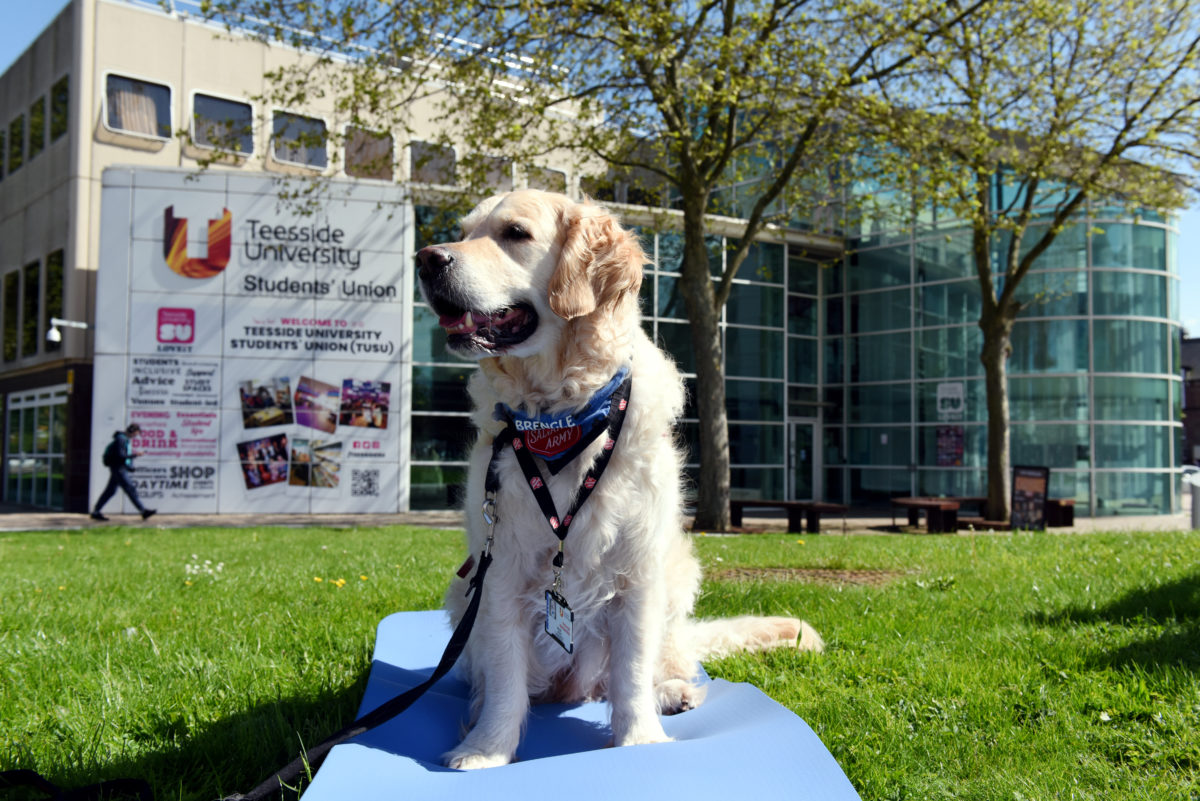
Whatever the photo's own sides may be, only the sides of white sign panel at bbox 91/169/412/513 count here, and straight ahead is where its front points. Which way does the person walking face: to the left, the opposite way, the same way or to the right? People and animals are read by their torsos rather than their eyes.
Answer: to the left

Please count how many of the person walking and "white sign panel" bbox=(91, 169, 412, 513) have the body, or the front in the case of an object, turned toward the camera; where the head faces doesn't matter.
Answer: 1

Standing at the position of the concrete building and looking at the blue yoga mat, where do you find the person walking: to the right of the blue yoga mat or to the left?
right

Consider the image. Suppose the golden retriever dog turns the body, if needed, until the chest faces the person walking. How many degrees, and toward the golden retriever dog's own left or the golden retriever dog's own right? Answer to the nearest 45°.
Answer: approximately 90° to the golden retriever dog's own right

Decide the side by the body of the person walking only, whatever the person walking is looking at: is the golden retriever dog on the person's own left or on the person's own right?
on the person's own right

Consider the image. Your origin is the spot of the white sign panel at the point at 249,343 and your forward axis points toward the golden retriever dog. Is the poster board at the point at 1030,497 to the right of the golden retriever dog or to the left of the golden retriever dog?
left

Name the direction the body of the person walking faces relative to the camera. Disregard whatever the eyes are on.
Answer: to the viewer's right
